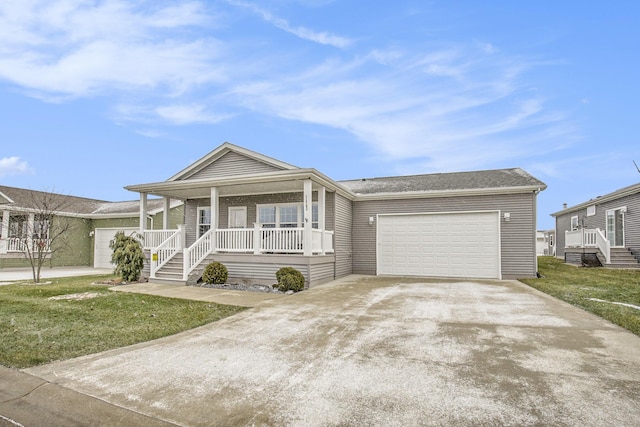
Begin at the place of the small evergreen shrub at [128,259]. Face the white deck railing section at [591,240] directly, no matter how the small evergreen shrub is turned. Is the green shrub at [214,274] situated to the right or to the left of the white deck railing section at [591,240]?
right

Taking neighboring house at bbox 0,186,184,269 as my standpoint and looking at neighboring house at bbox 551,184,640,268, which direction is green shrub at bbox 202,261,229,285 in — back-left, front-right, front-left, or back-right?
front-right

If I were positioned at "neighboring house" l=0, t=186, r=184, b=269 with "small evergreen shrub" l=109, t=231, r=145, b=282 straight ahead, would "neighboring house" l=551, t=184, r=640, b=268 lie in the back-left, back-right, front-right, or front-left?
front-left

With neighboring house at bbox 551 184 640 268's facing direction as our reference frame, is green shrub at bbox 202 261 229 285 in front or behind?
in front

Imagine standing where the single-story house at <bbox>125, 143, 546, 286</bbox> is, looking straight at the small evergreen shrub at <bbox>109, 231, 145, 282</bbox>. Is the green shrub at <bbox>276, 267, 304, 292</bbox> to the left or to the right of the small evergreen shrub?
left

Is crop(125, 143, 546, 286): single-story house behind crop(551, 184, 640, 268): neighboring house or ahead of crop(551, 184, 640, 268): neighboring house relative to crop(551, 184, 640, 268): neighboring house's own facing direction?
ahead

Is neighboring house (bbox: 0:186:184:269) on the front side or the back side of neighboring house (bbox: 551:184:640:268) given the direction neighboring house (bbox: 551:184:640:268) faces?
on the front side

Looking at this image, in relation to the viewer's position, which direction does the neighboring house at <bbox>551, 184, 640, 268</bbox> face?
facing the viewer and to the left of the viewer
